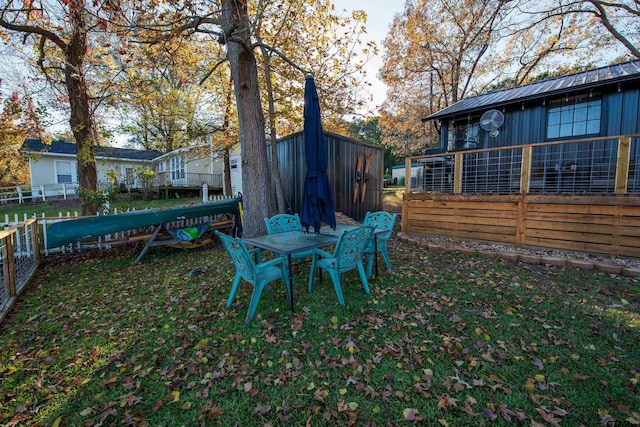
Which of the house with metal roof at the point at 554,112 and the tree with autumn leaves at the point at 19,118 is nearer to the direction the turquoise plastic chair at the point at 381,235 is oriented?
the tree with autumn leaves

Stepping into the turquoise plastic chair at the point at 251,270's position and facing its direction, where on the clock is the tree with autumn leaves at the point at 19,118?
The tree with autumn leaves is roughly at 9 o'clock from the turquoise plastic chair.

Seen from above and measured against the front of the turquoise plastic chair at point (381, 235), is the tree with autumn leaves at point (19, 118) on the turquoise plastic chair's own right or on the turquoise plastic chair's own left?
on the turquoise plastic chair's own right

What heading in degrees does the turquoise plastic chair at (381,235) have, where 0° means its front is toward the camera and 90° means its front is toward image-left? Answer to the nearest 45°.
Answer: approximately 45°

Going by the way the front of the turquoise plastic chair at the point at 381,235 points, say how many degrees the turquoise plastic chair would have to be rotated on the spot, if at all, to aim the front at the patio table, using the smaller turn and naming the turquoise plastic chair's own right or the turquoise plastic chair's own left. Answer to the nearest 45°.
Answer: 0° — it already faces it

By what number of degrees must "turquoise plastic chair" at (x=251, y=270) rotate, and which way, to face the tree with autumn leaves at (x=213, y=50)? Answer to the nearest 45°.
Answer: approximately 45° to its left

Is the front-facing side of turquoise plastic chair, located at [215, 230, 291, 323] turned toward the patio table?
yes

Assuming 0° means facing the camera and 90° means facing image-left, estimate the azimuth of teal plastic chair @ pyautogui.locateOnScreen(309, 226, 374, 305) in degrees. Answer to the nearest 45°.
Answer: approximately 135°

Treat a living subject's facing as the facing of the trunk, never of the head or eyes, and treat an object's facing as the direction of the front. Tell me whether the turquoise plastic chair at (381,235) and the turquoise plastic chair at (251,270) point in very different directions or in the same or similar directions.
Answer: very different directions

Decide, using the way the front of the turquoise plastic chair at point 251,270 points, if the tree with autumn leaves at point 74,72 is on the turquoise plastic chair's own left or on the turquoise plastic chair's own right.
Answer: on the turquoise plastic chair's own left

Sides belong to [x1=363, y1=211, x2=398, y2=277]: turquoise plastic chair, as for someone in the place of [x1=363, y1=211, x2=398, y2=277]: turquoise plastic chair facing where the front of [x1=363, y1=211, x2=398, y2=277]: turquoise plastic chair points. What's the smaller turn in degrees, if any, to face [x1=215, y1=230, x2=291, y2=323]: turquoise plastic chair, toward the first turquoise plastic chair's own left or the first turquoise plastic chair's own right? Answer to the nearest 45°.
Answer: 0° — it already faces it
